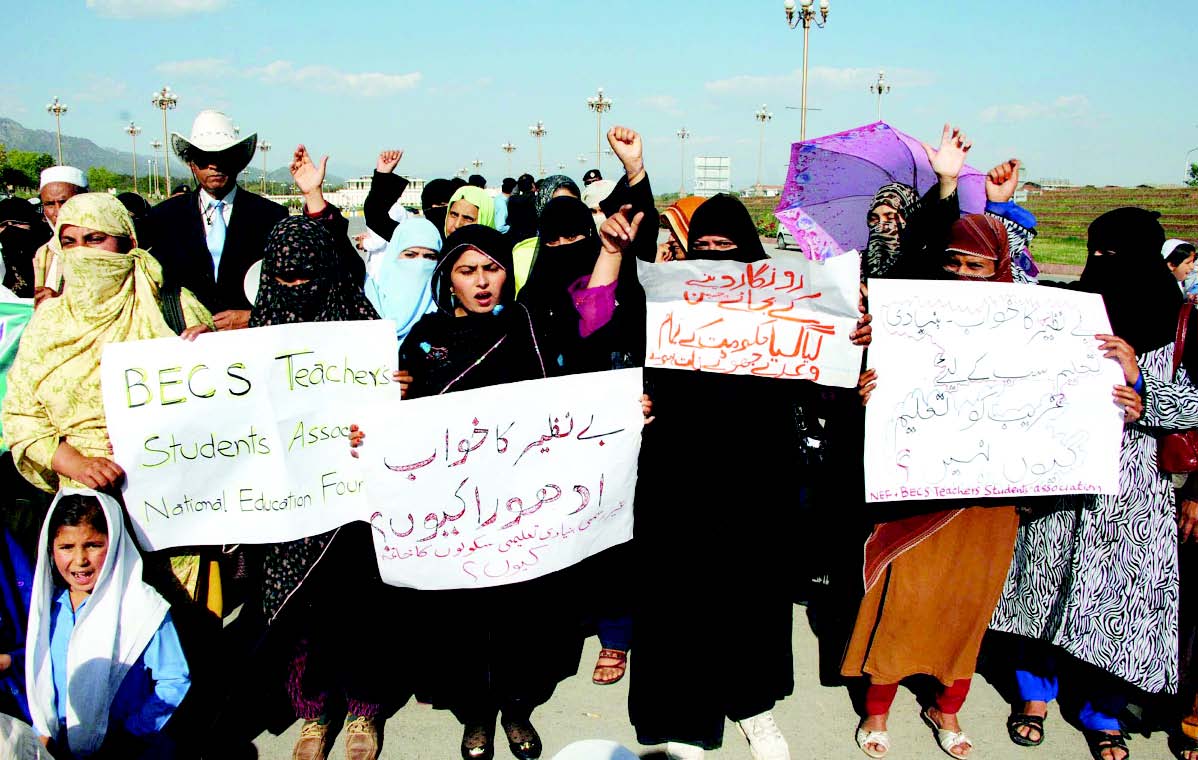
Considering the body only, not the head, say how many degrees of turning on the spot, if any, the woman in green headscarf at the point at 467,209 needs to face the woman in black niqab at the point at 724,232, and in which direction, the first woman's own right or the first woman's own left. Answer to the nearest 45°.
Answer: approximately 45° to the first woman's own left

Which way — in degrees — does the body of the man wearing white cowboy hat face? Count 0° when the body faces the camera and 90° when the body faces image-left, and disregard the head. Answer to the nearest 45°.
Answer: approximately 0°

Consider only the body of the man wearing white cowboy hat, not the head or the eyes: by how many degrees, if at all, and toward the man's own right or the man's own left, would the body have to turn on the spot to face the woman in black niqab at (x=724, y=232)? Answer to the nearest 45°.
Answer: approximately 45° to the man's own left

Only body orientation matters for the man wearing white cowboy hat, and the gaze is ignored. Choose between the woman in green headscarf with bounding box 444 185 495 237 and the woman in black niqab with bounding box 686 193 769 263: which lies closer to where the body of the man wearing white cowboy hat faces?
the woman in black niqab

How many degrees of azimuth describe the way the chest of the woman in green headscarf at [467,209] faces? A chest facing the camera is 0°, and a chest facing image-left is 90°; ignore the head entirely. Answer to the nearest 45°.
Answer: approximately 45°

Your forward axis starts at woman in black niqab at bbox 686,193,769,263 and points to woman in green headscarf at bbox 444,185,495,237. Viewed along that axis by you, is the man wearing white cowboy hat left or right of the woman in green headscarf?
left

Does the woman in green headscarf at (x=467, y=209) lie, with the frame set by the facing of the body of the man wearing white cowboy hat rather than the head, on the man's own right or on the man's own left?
on the man's own left
